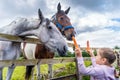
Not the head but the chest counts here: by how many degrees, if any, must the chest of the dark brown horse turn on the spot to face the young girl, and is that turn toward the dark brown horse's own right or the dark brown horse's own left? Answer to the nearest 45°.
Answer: approximately 45° to the dark brown horse's own right

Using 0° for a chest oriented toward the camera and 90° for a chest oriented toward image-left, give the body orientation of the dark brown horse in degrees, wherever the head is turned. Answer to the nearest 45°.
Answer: approximately 315°

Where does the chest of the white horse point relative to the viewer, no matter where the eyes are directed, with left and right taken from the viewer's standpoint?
facing to the right of the viewer

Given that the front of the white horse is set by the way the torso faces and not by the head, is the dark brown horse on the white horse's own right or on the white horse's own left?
on the white horse's own left

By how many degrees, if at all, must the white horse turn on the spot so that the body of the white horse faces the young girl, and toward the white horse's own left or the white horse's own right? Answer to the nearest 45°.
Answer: approximately 45° to the white horse's own right

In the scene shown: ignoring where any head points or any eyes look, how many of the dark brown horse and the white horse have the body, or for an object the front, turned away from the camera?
0
